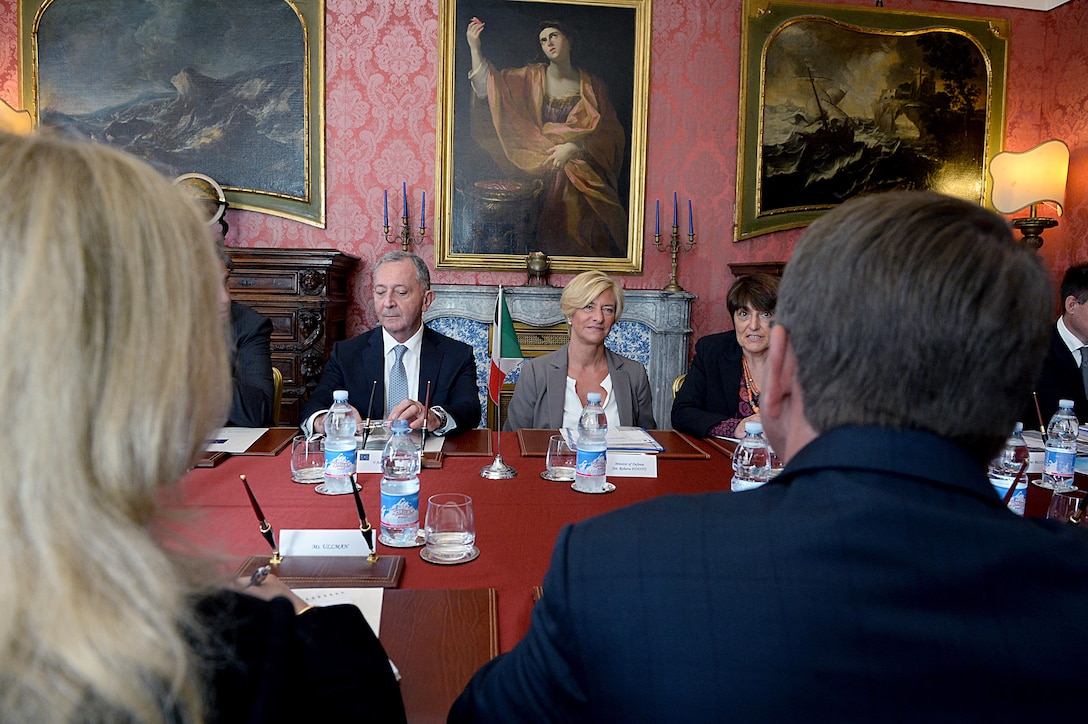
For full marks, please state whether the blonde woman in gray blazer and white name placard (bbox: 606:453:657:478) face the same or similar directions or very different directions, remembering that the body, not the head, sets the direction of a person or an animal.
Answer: same or similar directions

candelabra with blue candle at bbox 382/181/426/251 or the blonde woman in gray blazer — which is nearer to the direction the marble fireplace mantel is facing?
the blonde woman in gray blazer

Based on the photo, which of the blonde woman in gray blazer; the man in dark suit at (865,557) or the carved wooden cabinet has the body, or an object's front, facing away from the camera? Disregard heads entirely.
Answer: the man in dark suit

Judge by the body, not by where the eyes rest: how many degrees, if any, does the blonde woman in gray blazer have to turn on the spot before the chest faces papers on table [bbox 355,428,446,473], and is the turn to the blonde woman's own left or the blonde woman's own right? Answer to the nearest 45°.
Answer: approximately 45° to the blonde woman's own right

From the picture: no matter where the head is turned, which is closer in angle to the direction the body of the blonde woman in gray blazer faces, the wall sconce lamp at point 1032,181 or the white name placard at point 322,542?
the white name placard

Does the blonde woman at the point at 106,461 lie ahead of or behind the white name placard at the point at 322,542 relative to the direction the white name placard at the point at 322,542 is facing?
ahead

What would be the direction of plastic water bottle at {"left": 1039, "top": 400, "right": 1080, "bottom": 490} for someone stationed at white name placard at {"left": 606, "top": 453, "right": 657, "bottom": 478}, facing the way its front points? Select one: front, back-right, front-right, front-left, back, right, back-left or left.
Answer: left

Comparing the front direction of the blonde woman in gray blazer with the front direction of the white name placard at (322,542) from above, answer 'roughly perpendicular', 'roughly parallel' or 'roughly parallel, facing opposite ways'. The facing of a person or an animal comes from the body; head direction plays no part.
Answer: roughly parallel

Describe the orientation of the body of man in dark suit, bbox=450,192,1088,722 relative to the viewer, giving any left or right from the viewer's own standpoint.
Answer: facing away from the viewer

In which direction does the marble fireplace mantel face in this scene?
toward the camera

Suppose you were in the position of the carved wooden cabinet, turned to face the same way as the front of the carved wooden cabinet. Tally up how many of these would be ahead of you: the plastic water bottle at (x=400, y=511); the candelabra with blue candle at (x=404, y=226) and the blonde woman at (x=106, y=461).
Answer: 2

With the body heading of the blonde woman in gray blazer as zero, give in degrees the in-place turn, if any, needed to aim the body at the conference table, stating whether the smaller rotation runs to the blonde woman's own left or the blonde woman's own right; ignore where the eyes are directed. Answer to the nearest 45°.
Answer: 0° — they already face it

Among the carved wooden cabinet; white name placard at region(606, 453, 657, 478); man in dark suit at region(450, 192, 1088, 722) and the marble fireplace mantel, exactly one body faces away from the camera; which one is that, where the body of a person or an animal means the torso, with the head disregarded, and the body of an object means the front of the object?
the man in dark suit

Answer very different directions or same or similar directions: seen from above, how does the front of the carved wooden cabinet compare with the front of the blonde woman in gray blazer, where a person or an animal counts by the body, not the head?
same or similar directions

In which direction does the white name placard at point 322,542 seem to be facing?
toward the camera
